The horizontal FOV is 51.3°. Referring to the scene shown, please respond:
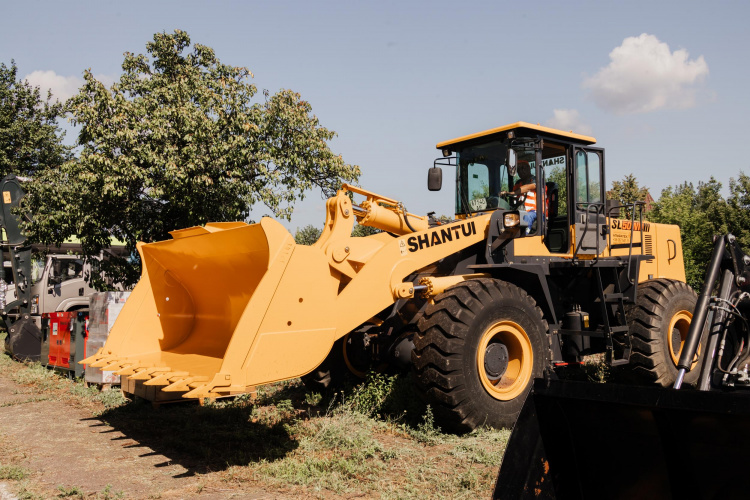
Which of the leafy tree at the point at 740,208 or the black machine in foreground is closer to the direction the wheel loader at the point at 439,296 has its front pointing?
the black machine in foreground

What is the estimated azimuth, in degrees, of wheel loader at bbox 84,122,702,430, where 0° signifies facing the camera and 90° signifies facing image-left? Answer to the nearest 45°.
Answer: approximately 45°

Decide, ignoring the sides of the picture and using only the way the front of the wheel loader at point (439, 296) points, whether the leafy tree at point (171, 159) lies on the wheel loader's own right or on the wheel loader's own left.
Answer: on the wheel loader's own right

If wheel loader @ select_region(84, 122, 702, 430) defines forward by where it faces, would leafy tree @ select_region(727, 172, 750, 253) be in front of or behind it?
behind

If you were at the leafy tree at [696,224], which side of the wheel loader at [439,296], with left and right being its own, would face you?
back
